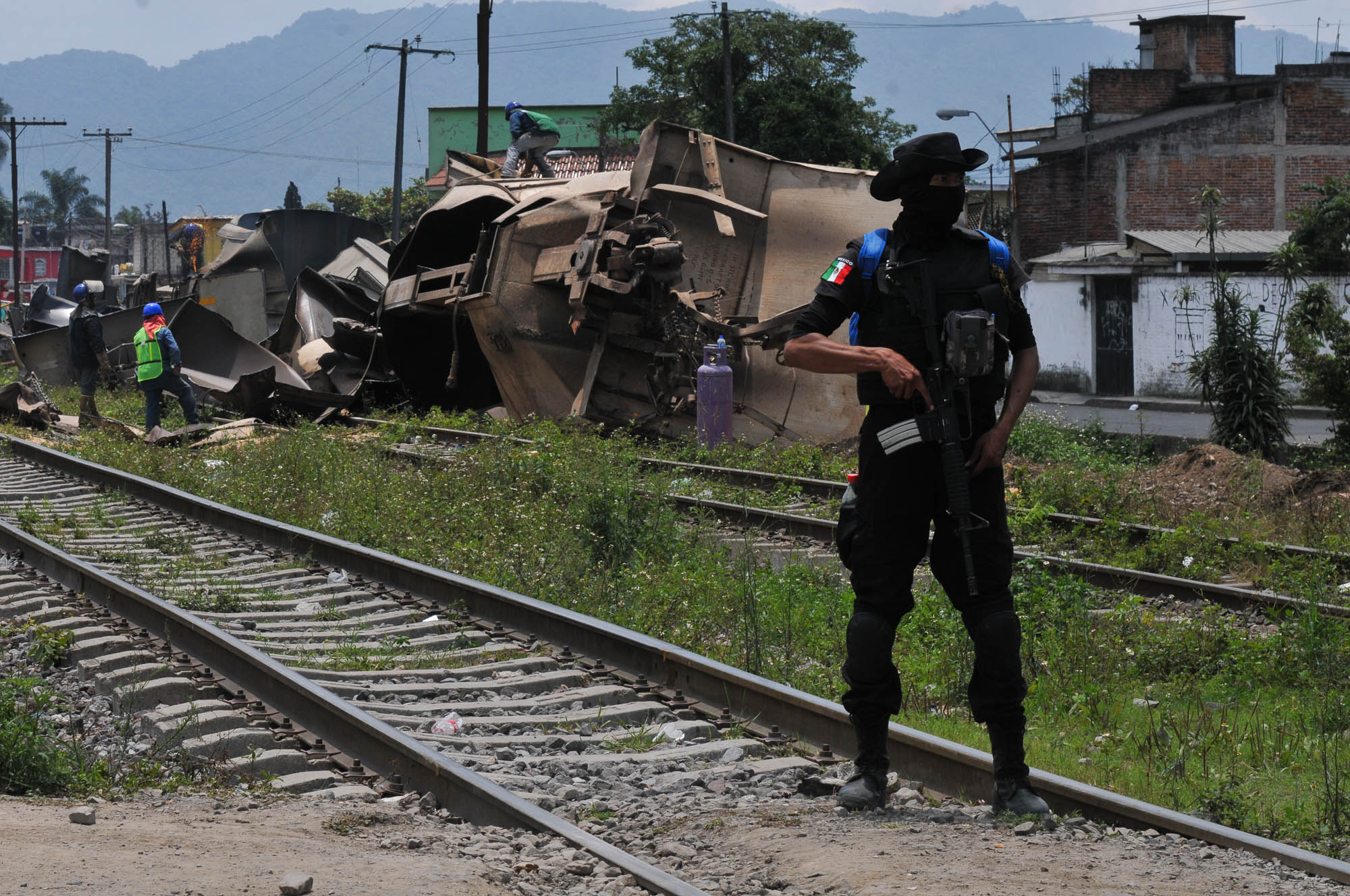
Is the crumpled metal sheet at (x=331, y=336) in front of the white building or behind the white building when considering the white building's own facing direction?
in front

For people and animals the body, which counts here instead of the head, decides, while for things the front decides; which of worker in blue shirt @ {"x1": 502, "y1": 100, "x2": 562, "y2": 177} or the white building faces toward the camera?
the white building

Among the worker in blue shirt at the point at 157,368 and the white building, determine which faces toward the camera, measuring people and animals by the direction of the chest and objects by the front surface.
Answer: the white building

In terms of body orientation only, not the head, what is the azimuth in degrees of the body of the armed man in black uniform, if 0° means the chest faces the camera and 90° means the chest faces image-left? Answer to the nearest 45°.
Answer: approximately 315°

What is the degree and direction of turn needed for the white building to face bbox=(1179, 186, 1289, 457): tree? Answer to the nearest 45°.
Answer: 0° — it already faces it

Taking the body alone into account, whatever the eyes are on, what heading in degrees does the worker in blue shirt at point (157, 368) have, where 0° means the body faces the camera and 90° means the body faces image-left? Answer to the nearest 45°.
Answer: approximately 225°

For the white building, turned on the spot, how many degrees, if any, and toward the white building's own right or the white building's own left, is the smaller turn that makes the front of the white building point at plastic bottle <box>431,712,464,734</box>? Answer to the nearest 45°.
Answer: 0° — it already faces it

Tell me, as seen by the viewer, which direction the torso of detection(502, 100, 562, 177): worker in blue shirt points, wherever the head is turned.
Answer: to the viewer's left

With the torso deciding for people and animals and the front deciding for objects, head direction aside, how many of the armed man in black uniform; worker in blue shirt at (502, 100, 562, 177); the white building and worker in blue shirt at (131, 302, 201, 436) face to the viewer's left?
1

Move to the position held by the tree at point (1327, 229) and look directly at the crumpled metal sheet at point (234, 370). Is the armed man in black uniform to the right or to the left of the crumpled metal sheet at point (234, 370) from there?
left

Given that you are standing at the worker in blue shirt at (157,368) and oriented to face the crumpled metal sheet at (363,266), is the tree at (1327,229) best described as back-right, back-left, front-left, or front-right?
front-right

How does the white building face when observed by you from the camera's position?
facing the viewer
